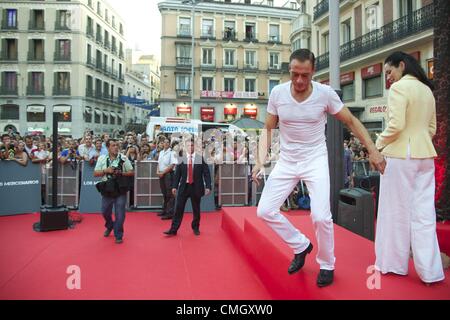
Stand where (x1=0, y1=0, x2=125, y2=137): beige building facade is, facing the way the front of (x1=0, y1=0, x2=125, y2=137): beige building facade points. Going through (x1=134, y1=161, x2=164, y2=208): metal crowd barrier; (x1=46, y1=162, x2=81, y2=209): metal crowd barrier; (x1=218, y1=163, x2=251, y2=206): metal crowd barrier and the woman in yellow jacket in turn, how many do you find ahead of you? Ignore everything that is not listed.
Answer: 4

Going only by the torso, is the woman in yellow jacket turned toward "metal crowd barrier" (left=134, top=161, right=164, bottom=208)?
yes

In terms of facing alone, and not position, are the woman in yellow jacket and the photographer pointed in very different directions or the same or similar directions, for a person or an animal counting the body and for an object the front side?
very different directions

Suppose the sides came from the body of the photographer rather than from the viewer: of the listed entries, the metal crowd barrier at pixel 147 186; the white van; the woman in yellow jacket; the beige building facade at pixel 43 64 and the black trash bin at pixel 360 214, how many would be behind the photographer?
3

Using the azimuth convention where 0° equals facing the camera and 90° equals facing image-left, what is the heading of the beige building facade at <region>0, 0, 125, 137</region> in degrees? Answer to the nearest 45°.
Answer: approximately 0°

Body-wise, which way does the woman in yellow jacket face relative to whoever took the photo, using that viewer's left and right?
facing away from the viewer and to the left of the viewer

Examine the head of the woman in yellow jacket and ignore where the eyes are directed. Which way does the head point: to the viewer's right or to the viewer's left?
to the viewer's left

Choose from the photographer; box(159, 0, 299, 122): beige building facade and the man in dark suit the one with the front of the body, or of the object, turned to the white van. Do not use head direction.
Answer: the beige building facade

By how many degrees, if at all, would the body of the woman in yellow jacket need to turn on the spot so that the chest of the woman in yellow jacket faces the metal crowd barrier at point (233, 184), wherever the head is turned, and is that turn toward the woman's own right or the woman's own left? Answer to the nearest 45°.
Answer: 0° — they already face it
